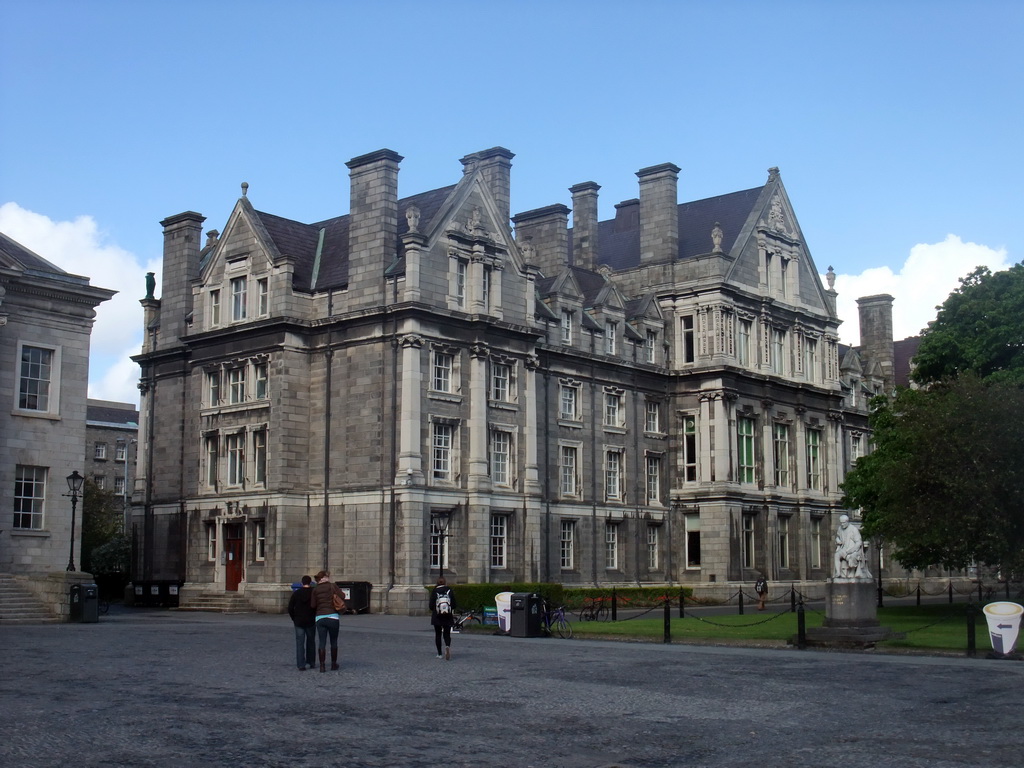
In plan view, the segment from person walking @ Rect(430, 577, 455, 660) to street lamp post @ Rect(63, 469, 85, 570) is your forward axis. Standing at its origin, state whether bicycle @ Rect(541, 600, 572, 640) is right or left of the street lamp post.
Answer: right

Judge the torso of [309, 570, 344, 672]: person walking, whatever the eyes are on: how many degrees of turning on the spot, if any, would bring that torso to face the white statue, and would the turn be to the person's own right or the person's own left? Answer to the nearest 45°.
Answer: approximately 45° to the person's own right

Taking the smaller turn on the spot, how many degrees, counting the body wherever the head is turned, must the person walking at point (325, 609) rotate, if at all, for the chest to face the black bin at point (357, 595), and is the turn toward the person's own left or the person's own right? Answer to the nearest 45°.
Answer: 0° — they already face it

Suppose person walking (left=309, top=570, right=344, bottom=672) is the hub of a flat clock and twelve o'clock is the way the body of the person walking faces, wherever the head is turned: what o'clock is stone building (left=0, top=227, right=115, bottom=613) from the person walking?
The stone building is roughly at 11 o'clock from the person walking.

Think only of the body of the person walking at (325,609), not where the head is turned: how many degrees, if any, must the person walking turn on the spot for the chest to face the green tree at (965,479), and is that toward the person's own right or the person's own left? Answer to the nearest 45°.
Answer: approximately 45° to the person's own right

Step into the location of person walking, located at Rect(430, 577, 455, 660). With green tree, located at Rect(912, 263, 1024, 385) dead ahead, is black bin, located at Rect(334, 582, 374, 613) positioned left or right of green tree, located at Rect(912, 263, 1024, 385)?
left

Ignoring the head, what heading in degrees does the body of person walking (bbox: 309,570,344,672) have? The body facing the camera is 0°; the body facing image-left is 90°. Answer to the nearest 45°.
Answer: approximately 180°

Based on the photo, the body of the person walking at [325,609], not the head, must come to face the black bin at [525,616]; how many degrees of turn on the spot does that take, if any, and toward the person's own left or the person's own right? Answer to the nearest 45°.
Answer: approximately 45° to the person's own right

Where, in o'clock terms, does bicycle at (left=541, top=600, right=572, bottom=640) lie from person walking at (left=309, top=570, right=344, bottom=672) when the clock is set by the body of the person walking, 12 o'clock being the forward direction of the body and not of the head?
The bicycle is roughly at 1 o'clock from the person walking.
